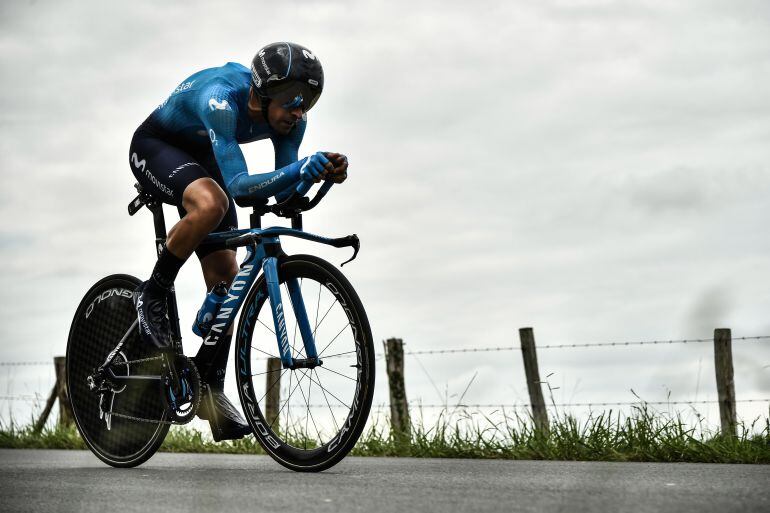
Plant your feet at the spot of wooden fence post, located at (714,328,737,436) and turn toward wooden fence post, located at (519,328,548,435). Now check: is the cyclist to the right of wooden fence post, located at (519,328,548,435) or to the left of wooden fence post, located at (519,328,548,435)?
left

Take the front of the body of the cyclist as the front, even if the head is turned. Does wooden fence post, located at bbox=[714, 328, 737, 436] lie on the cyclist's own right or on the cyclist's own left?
on the cyclist's own left

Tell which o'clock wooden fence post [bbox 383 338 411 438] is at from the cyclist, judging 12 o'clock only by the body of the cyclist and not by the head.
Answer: The wooden fence post is roughly at 8 o'clock from the cyclist.

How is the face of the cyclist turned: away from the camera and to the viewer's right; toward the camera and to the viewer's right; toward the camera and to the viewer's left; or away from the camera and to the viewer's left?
toward the camera and to the viewer's right

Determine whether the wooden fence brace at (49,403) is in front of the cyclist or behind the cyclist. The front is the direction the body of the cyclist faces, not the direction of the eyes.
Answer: behind

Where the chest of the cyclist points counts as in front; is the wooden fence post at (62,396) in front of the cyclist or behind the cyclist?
behind

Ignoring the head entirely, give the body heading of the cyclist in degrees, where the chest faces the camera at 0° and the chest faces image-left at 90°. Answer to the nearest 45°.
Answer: approximately 315°

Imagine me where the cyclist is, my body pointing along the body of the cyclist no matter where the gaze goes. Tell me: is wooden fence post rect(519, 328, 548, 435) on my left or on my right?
on my left
